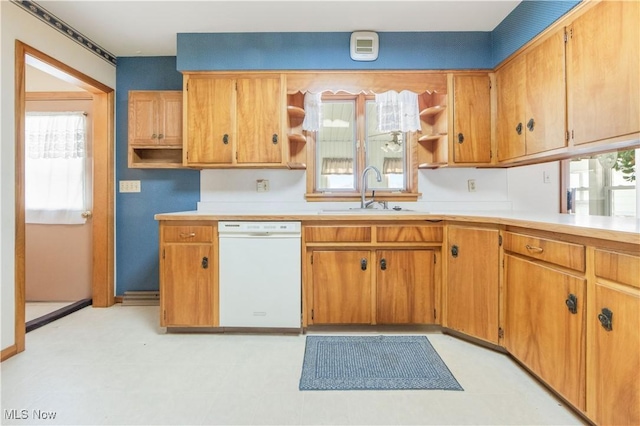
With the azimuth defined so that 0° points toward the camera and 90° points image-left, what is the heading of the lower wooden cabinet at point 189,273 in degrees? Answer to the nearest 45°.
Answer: approximately 0°

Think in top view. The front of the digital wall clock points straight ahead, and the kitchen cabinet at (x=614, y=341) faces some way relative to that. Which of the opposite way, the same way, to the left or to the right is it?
to the right

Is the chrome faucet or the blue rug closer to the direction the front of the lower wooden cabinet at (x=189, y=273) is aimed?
the blue rug

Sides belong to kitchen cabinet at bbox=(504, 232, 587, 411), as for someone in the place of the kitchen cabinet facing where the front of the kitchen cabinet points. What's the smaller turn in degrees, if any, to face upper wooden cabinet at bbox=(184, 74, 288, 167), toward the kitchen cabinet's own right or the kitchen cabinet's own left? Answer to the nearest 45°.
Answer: approximately 45° to the kitchen cabinet's own right

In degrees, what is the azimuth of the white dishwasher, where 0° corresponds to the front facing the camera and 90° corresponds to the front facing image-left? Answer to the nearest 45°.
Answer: approximately 0°

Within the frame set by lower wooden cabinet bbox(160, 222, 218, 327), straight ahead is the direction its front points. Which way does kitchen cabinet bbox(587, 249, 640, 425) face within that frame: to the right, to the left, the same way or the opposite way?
to the right

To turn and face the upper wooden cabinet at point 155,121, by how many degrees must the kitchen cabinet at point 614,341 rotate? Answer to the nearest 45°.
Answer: approximately 45° to its right
